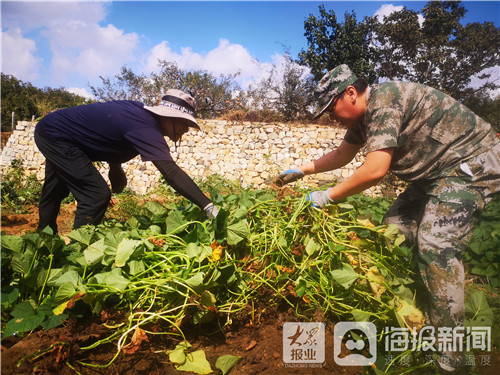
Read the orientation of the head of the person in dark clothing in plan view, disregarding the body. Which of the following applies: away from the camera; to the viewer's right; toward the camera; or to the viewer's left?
to the viewer's right

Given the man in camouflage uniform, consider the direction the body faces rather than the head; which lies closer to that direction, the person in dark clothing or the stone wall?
the person in dark clothing

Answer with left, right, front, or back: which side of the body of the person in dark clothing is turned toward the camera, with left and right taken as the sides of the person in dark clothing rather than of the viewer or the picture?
right

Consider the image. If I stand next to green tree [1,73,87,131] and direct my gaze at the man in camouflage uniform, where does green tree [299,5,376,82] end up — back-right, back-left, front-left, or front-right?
front-left

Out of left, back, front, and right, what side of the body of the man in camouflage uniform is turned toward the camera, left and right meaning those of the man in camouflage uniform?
left

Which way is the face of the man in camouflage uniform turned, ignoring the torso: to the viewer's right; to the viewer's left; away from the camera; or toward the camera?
to the viewer's left

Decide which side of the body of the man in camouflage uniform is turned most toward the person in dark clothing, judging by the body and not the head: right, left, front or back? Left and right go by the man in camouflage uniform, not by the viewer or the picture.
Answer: front

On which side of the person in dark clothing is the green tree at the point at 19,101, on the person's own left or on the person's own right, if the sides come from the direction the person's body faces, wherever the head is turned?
on the person's own left

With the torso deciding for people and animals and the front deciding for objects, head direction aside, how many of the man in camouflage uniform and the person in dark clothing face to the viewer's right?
1
